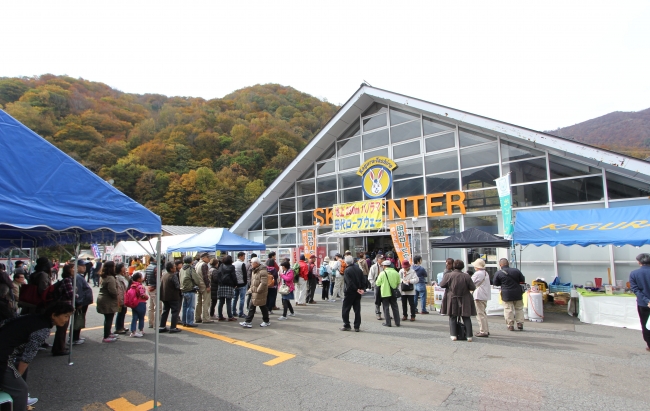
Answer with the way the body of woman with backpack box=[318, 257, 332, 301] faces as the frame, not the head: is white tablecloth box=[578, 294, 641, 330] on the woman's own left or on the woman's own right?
on the woman's own right

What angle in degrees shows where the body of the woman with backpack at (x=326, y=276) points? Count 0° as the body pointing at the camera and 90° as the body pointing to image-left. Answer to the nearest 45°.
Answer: approximately 225°

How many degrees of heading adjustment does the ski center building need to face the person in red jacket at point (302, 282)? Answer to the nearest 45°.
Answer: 0° — it already faces them

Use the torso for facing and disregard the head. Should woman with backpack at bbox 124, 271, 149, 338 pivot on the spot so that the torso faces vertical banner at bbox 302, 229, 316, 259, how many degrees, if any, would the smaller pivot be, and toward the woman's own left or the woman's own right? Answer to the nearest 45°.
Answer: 0° — they already face it

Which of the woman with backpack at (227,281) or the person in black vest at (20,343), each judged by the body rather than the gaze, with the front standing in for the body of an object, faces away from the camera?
the woman with backpack

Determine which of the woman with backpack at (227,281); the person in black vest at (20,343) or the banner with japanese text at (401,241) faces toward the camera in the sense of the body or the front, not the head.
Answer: the banner with japanese text

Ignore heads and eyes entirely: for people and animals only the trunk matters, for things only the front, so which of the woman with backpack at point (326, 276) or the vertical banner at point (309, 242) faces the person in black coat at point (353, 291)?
the vertical banner

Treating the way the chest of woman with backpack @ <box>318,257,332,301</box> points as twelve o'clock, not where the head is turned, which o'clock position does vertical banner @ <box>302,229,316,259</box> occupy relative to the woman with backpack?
The vertical banner is roughly at 10 o'clock from the woman with backpack.

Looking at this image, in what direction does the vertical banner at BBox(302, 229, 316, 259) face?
toward the camera

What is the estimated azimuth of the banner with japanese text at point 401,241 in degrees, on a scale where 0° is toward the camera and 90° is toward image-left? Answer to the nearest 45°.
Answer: approximately 0°

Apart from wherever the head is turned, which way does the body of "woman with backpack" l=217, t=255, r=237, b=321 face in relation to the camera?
away from the camera

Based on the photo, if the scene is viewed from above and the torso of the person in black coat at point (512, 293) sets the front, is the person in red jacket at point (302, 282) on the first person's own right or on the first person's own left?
on the first person's own left

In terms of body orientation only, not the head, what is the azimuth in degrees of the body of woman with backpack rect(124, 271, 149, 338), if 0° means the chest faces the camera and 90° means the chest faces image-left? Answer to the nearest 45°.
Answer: approximately 225°

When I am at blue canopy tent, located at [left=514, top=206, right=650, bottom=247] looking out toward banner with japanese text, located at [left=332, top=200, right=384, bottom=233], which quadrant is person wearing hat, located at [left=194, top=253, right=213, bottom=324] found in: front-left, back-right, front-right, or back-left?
front-left

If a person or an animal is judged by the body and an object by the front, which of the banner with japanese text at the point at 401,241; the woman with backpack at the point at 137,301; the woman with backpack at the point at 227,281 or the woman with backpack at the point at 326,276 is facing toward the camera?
the banner with japanese text
